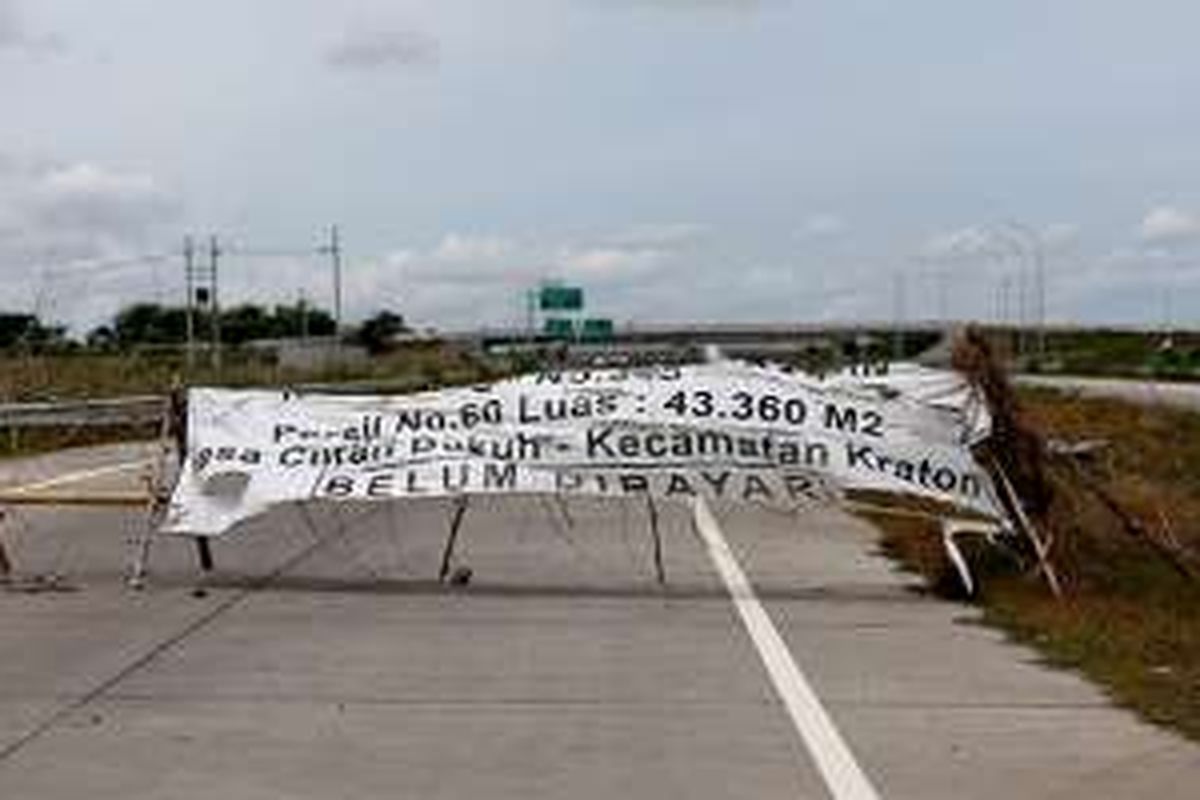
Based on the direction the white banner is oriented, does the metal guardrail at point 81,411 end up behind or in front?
behind

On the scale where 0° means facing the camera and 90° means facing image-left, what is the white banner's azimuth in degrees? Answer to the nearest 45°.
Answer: approximately 0°

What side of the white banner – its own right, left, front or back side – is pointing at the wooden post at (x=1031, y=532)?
left

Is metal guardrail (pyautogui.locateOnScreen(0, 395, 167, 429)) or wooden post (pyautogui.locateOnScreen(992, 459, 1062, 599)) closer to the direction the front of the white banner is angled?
the wooden post
